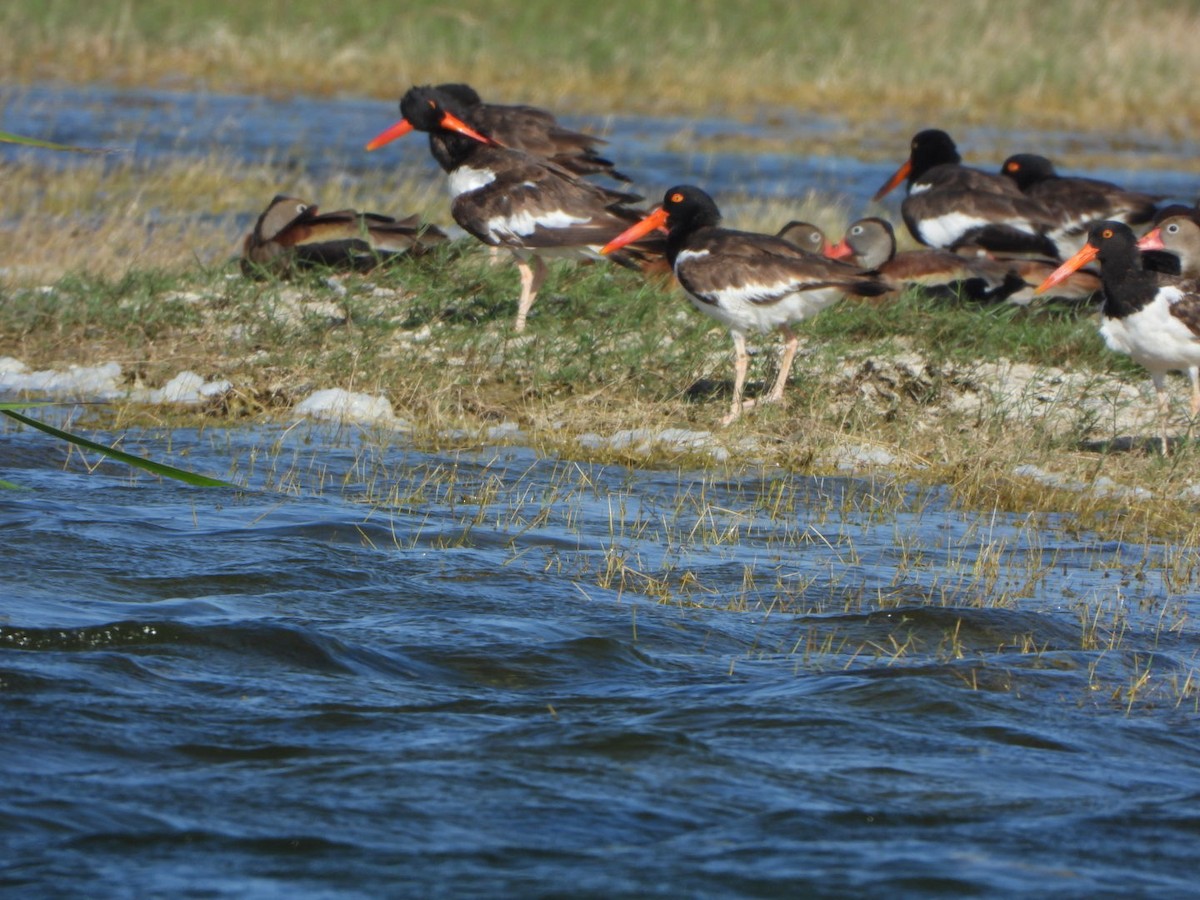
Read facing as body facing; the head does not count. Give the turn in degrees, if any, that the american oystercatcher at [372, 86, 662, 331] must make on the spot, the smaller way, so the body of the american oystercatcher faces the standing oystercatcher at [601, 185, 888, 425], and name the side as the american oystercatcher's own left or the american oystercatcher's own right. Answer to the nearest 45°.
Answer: approximately 135° to the american oystercatcher's own left

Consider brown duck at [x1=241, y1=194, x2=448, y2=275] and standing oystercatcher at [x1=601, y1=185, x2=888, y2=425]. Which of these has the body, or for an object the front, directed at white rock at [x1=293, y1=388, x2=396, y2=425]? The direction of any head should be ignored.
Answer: the standing oystercatcher

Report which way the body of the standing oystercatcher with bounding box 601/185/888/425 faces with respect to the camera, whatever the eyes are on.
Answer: to the viewer's left

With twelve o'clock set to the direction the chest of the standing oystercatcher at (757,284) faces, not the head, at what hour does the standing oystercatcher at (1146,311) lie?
the standing oystercatcher at (1146,311) is roughly at 6 o'clock from the standing oystercatcher at (757,284).

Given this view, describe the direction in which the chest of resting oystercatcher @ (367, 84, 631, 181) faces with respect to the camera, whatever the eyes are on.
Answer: to the viewer's left

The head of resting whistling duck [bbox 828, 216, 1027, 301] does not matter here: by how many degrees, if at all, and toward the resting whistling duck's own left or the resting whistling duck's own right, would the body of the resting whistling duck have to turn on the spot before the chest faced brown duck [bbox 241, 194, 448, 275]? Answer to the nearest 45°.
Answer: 0° — it already faces it

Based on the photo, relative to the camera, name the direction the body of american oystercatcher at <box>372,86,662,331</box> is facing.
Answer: to the viewer's left

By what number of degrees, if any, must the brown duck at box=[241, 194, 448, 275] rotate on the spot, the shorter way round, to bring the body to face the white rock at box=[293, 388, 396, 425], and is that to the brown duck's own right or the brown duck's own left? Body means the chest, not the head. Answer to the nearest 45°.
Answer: approximately 90° to the brown duck's own left

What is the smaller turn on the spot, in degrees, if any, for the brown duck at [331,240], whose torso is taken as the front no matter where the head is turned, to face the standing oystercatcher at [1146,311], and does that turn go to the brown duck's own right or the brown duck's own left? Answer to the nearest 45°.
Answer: approximately 135° to the brown duck's own left

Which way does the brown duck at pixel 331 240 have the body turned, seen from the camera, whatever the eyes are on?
to the viewer's left

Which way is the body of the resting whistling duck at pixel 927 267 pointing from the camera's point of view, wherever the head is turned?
to the viewer's left
